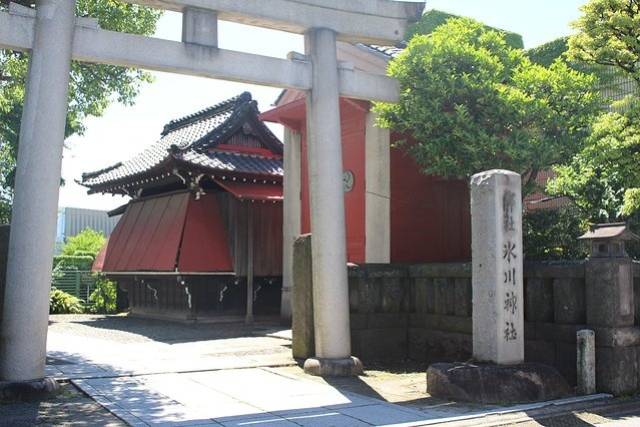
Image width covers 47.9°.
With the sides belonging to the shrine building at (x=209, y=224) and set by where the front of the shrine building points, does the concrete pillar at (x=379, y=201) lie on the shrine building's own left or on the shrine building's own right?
on the shrine building's own left

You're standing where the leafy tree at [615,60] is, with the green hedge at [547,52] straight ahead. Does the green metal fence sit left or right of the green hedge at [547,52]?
left

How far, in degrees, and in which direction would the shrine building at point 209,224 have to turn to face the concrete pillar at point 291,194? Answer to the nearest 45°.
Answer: approximately 90° to its left

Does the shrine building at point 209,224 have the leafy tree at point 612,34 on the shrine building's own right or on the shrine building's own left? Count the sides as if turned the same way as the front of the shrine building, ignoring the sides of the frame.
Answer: on the shrine building's own left

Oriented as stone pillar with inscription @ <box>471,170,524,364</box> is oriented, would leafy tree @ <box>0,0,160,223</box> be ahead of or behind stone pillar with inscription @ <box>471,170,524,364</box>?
behind

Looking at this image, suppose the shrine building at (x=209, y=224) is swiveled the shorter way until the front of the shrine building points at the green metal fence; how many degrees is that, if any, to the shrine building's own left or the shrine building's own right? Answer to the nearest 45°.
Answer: approximately 90° to the shrine building's own right

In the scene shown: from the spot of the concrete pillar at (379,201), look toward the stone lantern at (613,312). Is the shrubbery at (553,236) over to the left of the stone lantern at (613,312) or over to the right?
left

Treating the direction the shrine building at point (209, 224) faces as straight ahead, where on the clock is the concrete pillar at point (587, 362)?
The concrete pillar is roughly at 10 o'clock from the shrine building.

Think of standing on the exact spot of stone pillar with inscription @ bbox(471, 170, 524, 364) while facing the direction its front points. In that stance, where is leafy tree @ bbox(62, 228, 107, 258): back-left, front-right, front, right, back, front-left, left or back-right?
back

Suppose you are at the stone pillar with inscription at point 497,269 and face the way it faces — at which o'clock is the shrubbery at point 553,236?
The shrubbery is roughly at 8 o'clock from the stone pillar with inscription.

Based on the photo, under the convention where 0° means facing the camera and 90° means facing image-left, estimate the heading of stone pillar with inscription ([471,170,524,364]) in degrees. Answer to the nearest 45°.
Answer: approximately 315°
